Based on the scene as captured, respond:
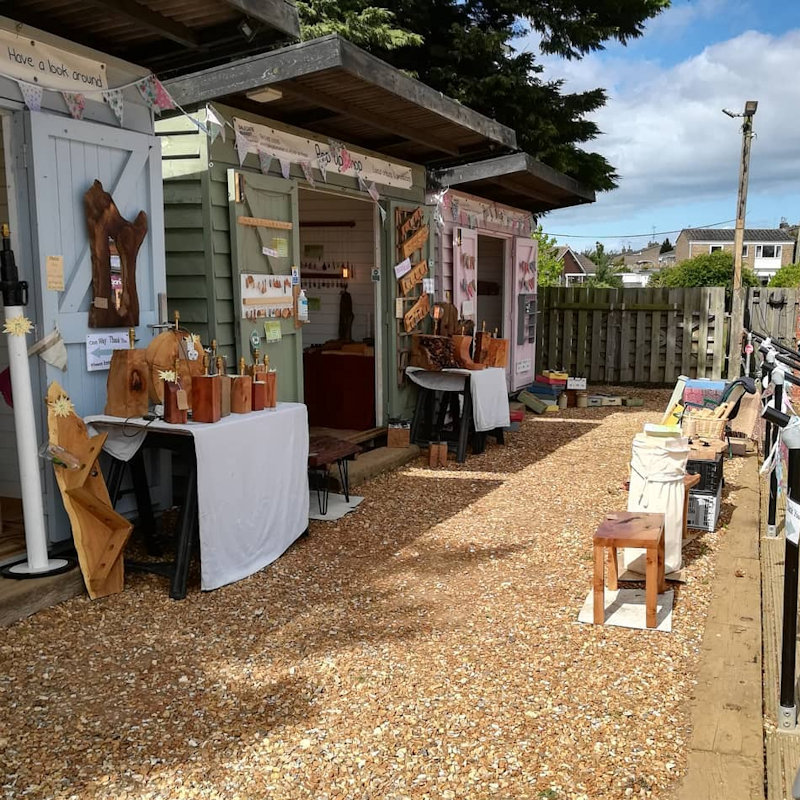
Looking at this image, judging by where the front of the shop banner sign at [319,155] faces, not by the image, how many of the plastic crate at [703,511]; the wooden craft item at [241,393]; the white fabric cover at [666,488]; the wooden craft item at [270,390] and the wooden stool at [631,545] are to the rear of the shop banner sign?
0

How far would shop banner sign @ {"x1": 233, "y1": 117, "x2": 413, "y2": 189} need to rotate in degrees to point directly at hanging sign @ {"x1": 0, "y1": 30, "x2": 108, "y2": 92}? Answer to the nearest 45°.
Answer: approximately 90° to its right

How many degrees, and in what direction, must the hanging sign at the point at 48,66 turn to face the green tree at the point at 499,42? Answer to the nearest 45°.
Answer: approximately 90° to its left

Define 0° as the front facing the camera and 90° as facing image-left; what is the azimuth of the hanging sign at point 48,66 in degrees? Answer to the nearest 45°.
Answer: approximately 315°

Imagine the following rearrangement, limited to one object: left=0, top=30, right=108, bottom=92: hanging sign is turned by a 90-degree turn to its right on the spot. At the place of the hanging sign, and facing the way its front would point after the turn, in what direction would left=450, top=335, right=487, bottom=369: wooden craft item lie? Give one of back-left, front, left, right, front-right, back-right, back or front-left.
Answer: back

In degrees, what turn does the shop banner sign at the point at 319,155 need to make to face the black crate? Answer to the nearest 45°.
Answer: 0° — it already faces it

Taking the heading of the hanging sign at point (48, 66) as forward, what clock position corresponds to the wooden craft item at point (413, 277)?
The wooden craft item is roughly at 9 o'clock from the hanging sign.

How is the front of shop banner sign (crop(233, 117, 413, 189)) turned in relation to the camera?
facing the viewer and to the right of the viewer

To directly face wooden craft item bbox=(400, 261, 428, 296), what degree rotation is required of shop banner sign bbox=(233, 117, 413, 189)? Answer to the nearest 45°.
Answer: approximately 90° to its left

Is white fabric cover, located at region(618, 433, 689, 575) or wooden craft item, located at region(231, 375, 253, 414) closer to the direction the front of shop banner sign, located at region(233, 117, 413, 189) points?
the white fabric cover

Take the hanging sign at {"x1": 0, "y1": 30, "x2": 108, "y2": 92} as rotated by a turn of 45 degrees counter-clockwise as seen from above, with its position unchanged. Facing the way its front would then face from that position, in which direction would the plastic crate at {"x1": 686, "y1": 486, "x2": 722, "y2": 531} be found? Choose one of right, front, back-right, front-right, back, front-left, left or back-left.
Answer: front

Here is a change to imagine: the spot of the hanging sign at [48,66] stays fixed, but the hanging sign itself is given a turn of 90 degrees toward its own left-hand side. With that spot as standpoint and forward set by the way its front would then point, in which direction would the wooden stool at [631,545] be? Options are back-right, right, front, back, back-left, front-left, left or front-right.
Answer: right

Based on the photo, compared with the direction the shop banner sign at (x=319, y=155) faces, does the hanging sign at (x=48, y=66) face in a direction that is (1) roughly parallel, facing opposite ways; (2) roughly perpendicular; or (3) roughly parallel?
roughly parallel

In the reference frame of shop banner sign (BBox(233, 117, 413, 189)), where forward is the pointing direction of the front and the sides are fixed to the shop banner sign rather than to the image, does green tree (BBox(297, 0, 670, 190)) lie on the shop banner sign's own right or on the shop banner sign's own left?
on the shop banner sign's own left

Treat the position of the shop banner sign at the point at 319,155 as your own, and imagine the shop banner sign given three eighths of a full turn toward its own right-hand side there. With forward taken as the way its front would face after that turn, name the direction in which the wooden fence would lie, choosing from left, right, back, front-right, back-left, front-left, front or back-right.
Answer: back-right

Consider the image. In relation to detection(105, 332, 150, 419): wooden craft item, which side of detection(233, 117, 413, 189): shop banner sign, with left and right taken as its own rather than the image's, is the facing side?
right

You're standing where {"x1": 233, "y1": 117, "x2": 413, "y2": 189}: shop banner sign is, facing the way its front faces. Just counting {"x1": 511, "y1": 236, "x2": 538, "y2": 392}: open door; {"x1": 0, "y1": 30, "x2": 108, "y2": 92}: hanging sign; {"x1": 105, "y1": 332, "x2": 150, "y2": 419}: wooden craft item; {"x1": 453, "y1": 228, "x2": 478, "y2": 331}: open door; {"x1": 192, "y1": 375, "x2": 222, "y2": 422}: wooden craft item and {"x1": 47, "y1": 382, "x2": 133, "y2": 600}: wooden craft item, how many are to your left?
2

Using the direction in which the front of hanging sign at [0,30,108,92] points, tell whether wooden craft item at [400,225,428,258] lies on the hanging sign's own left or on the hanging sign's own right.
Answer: on the hanging sign's own left

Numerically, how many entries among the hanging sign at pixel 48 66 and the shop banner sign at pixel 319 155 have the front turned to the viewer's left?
0
